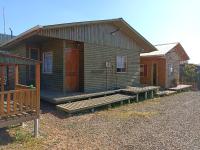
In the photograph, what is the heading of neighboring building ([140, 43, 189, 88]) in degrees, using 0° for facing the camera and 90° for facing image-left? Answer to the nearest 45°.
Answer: approximately 45°

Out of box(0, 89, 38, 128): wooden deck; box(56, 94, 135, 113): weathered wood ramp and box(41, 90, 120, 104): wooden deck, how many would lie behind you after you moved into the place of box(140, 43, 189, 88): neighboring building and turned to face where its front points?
0

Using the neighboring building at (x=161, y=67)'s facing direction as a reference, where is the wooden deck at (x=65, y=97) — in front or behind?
in front

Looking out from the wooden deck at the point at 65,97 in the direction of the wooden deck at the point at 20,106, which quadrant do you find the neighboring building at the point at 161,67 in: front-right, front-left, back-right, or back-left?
back-left

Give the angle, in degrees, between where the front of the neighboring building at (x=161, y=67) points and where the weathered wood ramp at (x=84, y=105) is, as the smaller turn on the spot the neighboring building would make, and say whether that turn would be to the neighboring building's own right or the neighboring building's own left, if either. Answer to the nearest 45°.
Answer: approximately 45° to the neighboring building's own left

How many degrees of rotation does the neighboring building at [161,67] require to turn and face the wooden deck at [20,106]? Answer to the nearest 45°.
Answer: approximately 45° to its left
